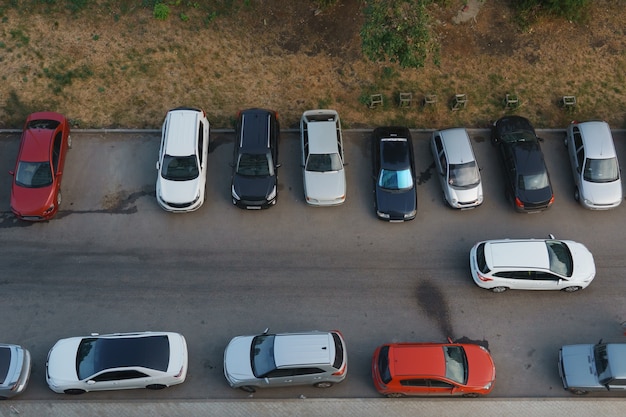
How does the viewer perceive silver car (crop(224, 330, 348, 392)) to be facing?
facing to the left of the viewer

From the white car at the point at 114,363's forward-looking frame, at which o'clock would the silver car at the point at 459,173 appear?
The silver car is roughly at 6 o'clock from the white car.

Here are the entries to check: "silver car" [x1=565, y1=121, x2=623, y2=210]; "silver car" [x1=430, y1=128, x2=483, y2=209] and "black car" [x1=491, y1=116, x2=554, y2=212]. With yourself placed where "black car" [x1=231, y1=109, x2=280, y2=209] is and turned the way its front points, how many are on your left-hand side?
3

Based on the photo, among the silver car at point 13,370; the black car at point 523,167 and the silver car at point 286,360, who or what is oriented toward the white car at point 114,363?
the silver car at point 286,360

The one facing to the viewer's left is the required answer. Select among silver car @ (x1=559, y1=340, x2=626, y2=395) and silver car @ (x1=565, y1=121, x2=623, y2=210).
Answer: silver car @ (x1=559, y1=340, x2=626, y2=395)

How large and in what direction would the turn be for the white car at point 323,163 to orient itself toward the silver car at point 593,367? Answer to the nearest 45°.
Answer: approximately 90° to its left

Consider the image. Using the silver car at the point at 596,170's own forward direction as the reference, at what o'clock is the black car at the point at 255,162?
The black car is roughly at 2 o'clock from the silver car.

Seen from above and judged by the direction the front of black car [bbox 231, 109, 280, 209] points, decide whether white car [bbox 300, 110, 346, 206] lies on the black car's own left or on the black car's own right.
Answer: on the black car's own left

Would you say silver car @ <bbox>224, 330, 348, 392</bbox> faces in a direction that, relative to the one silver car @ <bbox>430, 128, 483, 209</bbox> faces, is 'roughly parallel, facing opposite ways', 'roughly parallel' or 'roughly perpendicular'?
roughly perpendicular

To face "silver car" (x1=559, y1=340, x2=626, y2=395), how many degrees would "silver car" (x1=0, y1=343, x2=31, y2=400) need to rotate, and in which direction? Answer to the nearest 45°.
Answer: approximately 135° to its left

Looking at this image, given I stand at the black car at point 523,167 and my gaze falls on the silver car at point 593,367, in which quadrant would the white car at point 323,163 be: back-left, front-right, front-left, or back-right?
back-right

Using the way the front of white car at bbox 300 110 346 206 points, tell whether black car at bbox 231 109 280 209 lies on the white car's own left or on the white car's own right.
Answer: on the white car's own right

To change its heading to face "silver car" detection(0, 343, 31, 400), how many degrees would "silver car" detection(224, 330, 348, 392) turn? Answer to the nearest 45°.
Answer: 0° — it already faces it

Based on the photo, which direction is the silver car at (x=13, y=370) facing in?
to the viewer's left

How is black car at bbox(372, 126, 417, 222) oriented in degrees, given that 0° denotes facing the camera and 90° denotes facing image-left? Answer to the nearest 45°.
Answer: approximately 0°

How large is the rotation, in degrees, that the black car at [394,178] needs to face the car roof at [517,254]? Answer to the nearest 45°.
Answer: approximately 90° to its left
